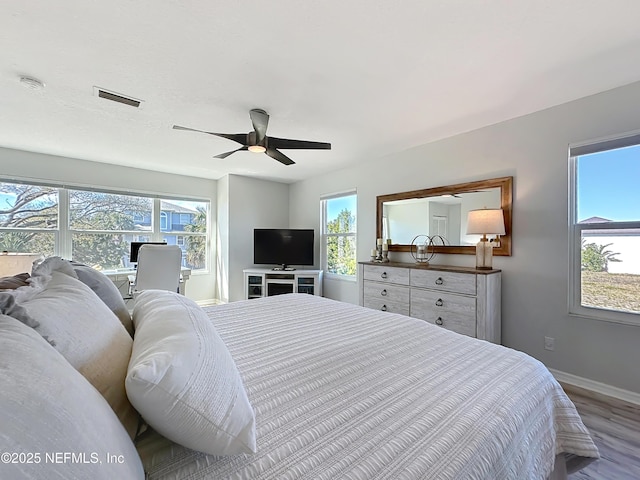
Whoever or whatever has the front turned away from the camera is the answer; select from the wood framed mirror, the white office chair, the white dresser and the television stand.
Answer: the white office chair

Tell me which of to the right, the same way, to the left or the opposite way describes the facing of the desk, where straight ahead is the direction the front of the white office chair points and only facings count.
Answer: the opposite way

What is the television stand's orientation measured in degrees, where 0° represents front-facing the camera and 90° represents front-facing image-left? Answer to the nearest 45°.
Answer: approximately 0°

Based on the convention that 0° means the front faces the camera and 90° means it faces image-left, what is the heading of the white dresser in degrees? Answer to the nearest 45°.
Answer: approximately 45°

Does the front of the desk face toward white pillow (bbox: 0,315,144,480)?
yes

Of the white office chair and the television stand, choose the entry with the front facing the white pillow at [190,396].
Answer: the television stand

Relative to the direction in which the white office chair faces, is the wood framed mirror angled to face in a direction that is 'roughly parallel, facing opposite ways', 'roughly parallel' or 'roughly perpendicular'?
roughly perpendicular

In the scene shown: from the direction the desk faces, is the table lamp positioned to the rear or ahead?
ahead

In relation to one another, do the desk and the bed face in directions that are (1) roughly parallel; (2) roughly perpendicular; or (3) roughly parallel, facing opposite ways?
roughly perpendicular

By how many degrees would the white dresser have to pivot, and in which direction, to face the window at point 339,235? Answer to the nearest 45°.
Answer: approximately 90° to its right

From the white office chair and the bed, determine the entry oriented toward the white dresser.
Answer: the bed

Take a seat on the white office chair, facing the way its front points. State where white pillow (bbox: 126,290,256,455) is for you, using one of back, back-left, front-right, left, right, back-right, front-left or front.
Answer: back

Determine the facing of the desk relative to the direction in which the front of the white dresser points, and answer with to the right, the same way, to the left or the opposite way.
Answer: to the left

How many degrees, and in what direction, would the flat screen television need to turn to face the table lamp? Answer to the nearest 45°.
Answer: approximately 45° to its left

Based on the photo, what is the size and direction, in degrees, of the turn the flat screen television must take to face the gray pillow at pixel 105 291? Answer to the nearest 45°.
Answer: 0° — it already faces it

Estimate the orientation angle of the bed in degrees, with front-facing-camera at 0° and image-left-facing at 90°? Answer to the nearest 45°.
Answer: approximately 225°

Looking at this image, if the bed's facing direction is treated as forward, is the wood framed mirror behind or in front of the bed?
in front

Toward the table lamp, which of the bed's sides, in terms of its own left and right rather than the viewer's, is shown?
front
